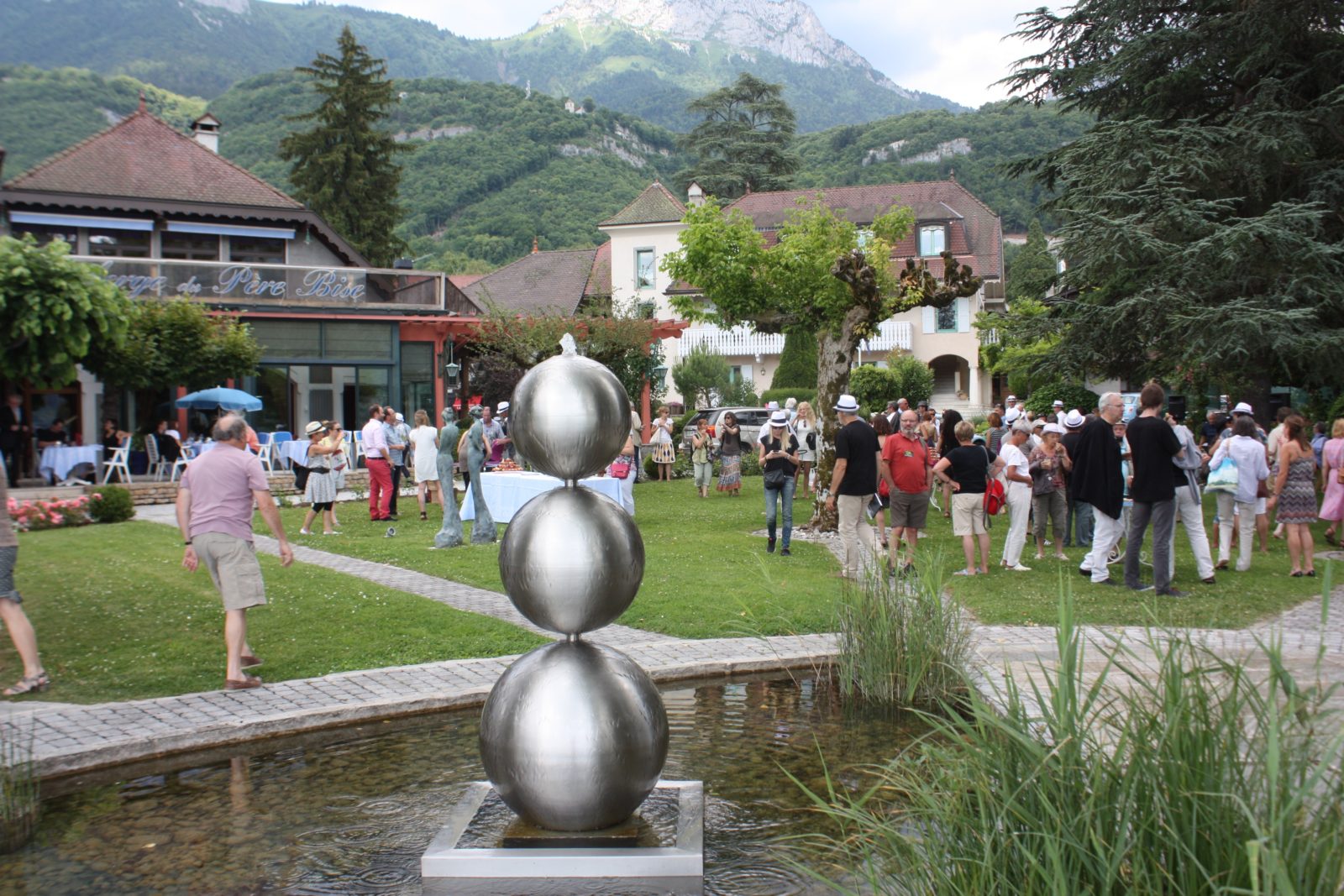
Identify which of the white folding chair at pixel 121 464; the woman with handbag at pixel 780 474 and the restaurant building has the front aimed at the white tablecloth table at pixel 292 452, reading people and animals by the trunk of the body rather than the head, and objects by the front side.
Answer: the restaurant building

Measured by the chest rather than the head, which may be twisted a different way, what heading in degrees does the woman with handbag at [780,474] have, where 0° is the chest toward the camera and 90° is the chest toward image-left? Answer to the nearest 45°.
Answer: approximately 0°

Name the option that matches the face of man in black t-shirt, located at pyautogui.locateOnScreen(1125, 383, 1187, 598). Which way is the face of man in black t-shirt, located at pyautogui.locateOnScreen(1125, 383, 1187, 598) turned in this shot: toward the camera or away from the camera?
away from the camera

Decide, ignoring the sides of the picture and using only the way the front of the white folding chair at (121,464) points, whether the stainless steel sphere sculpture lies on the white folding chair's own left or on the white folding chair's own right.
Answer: on the white folding chair's own left

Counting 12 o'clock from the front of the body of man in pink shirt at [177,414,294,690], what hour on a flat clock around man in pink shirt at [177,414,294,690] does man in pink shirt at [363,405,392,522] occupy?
man in pink shirt at [363,405,392,522] is roughly at 11 o'clock from man in pink shirt at [177,414,294,690].

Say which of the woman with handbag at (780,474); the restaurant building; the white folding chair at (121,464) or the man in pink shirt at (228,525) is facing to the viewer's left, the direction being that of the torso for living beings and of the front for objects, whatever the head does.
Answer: the white folding chair

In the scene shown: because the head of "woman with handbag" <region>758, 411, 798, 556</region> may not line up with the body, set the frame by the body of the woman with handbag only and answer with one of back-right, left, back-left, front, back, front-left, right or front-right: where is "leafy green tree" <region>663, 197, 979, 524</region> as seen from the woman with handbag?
back
